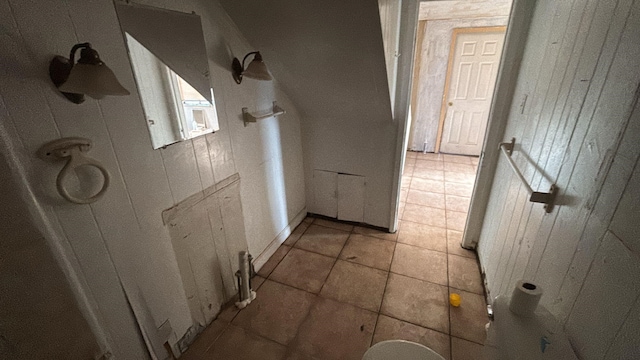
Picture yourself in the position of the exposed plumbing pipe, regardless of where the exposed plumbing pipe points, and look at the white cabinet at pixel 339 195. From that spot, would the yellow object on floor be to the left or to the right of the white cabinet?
right

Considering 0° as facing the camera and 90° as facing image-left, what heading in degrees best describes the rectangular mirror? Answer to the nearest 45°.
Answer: approximately 315°
